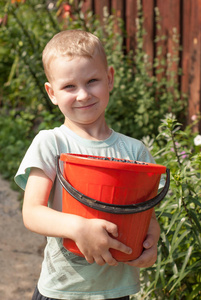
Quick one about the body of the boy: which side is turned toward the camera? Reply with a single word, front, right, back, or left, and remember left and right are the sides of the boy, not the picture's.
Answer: front

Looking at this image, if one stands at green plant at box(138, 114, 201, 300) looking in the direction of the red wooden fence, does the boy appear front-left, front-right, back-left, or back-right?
back-left

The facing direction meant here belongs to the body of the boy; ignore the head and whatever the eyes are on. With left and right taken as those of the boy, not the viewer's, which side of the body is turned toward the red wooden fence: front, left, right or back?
back
